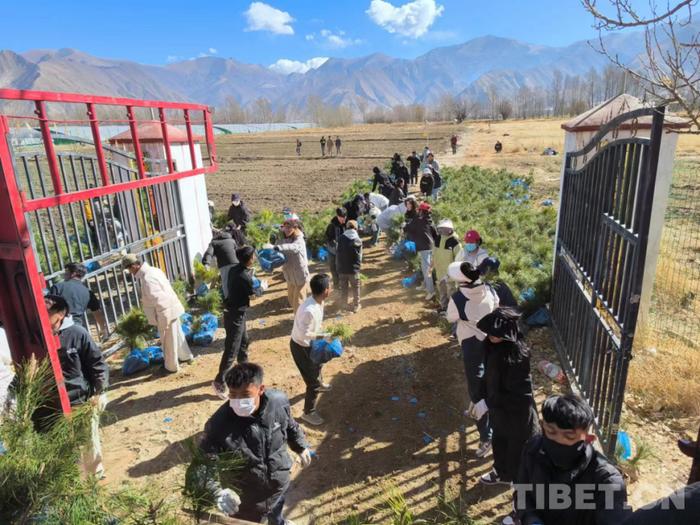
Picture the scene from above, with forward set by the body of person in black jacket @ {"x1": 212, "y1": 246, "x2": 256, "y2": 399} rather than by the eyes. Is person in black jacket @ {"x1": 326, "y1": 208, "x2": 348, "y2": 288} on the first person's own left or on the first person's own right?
on the first person's own left

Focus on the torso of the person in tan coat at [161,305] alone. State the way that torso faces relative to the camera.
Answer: to the viewer's left

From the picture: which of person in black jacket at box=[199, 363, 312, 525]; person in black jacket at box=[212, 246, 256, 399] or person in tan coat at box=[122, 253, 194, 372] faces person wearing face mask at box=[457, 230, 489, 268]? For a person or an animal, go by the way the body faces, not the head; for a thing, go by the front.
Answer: person in black jacket at box=[212, 246, 256, 399]

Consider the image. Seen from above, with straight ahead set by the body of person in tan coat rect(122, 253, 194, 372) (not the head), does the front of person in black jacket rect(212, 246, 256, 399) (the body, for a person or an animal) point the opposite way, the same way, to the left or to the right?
the opposite way

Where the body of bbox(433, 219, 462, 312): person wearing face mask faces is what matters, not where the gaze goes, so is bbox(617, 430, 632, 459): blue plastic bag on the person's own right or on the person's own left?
on the person's own left

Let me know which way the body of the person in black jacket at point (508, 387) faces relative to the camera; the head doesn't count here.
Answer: to the viewer's left

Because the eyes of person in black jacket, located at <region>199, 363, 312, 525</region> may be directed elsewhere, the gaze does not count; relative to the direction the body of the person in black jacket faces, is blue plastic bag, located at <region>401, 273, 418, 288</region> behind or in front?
behind

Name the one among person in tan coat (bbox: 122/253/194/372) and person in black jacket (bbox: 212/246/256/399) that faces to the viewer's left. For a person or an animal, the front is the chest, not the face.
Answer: the person in tan coat

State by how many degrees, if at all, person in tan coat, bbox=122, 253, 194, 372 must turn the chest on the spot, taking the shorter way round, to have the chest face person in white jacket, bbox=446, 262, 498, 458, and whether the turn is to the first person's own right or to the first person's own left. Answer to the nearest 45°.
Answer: approximately 135° to the first person's own left

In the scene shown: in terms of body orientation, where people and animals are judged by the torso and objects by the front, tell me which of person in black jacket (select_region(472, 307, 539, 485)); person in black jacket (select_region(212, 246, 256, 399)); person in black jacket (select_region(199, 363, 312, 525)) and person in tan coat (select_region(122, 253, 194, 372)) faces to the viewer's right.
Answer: person in black jacket (select_region(212, 246, 256, 399))
